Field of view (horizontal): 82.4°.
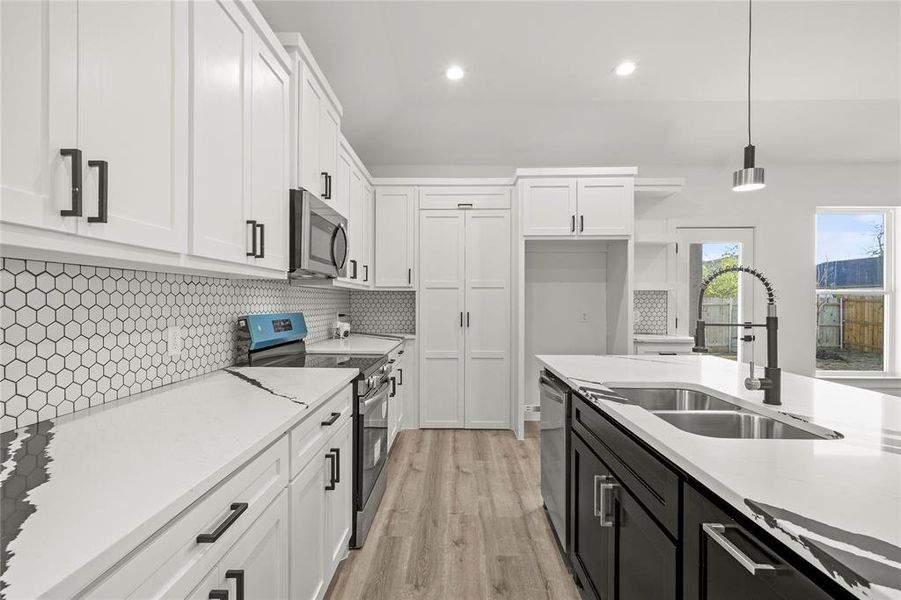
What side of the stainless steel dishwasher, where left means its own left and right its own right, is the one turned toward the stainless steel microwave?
front

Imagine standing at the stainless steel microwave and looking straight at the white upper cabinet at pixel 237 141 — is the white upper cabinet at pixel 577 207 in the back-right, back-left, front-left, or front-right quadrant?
back-left

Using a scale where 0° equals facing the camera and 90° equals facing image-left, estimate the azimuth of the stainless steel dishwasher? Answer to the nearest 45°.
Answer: approximately 90°

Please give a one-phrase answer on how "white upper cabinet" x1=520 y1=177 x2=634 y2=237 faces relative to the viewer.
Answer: facing the viewer

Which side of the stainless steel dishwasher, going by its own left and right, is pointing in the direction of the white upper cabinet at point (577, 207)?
right

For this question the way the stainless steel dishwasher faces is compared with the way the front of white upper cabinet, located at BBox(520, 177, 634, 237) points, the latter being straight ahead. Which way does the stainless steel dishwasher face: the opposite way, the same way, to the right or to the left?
to the right

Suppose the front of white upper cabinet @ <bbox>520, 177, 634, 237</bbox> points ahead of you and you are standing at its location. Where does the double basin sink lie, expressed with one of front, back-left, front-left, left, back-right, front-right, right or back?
front

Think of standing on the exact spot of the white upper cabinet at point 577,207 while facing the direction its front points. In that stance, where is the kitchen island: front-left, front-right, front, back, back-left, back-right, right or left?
front

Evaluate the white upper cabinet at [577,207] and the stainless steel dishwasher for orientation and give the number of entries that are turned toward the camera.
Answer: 1

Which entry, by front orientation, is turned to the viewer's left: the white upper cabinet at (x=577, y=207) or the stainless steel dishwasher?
the stainless steel dishwasher

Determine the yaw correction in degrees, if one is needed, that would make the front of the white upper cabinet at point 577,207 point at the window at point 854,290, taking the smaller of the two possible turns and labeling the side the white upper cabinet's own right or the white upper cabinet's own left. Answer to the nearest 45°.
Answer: approximately 135° to the white upper cabinet's own left
